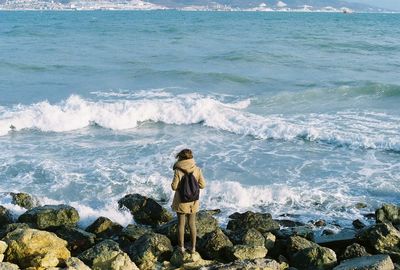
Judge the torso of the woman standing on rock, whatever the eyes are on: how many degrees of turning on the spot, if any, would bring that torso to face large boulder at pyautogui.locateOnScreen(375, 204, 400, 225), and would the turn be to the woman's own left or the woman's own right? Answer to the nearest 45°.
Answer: approximately 45° to the woman's own right

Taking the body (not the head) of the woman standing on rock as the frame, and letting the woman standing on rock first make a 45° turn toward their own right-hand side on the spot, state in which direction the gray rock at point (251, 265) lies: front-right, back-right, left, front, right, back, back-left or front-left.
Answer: right

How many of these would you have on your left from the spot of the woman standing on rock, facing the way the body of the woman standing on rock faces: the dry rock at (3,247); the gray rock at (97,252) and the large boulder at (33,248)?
3

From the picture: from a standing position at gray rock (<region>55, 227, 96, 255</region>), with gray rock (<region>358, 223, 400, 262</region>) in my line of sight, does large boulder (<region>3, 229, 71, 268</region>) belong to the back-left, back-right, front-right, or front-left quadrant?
back-right

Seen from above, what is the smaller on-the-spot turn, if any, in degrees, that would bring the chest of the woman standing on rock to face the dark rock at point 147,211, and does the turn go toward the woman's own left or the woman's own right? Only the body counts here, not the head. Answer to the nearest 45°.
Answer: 0° — they already face it

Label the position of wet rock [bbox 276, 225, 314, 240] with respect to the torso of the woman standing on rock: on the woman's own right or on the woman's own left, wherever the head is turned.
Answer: on the woman's own right

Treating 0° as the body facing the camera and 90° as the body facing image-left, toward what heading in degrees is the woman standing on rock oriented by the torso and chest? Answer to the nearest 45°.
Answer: approximately 180°

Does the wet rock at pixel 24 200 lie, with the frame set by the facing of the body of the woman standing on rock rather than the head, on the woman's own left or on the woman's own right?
on the woman's own left

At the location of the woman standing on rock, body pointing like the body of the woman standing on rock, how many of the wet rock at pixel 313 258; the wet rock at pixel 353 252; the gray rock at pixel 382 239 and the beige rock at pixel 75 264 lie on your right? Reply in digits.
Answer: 3
